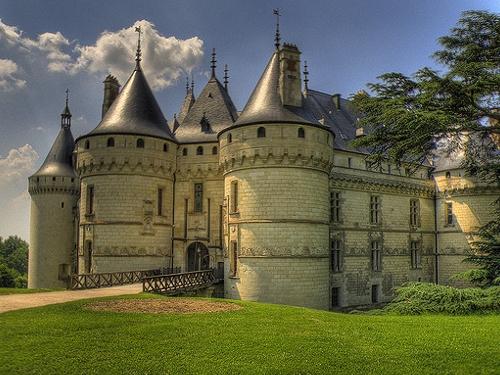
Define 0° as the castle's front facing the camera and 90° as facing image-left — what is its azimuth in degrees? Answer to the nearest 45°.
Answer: approximately 45°

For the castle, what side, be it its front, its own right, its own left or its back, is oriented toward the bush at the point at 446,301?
left
